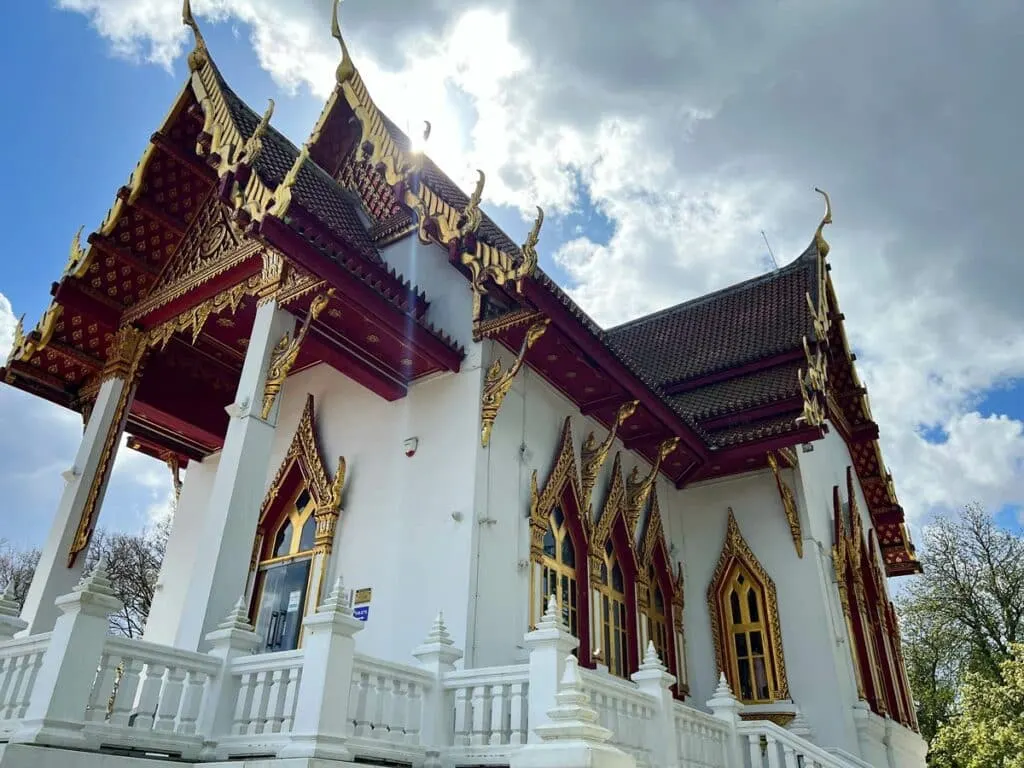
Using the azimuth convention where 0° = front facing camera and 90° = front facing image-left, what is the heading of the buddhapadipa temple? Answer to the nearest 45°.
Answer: approximately 45°

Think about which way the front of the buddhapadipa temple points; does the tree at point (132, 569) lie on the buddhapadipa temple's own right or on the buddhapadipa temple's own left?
on the buddhapadipa temple's own right

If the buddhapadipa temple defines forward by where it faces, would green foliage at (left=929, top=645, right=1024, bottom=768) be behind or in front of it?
behind

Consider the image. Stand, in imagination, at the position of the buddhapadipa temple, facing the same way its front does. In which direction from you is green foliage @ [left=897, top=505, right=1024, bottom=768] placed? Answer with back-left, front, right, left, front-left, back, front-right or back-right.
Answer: back
